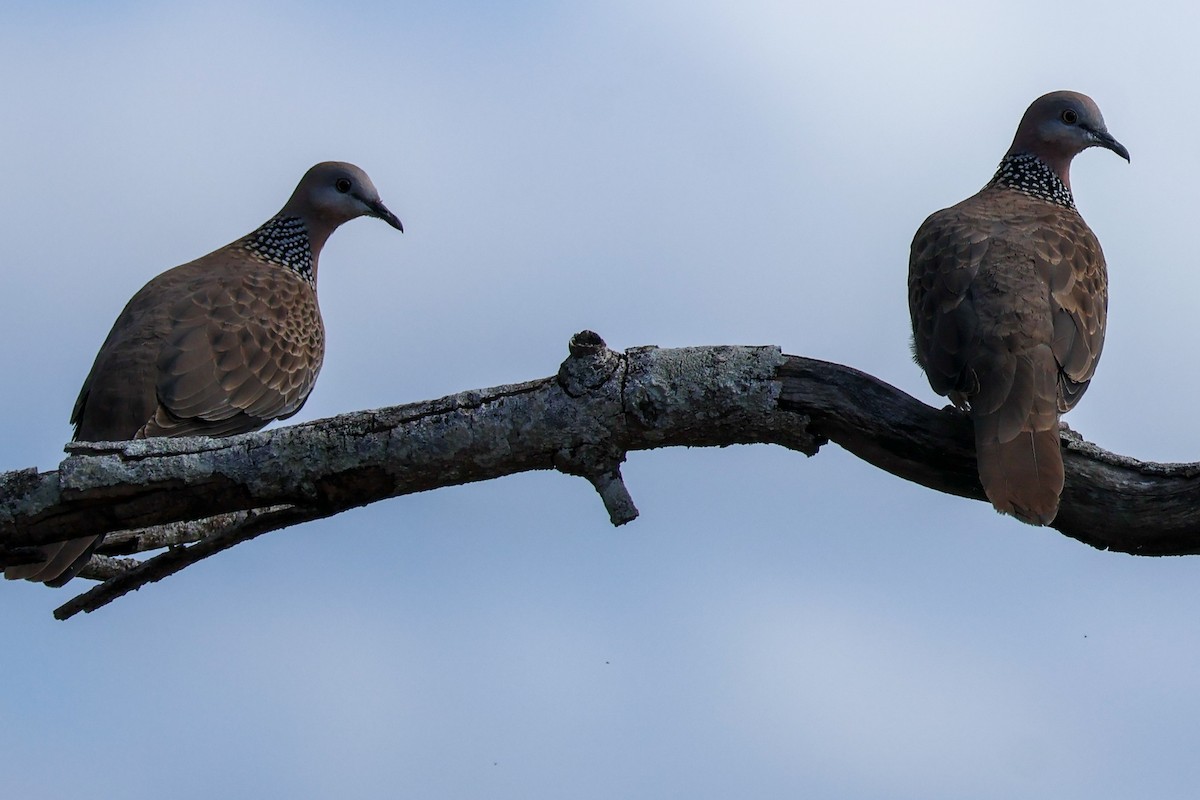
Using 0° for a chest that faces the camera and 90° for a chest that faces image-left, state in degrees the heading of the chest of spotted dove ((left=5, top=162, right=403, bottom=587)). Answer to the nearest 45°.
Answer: approximately 225°

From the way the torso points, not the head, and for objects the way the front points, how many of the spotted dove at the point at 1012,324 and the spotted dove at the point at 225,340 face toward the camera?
0

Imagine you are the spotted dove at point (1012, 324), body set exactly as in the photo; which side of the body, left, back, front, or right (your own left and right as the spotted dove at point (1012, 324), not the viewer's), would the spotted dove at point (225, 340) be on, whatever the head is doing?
left

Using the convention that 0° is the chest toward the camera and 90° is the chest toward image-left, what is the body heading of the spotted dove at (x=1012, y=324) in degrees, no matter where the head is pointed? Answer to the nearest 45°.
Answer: approximately 180°
